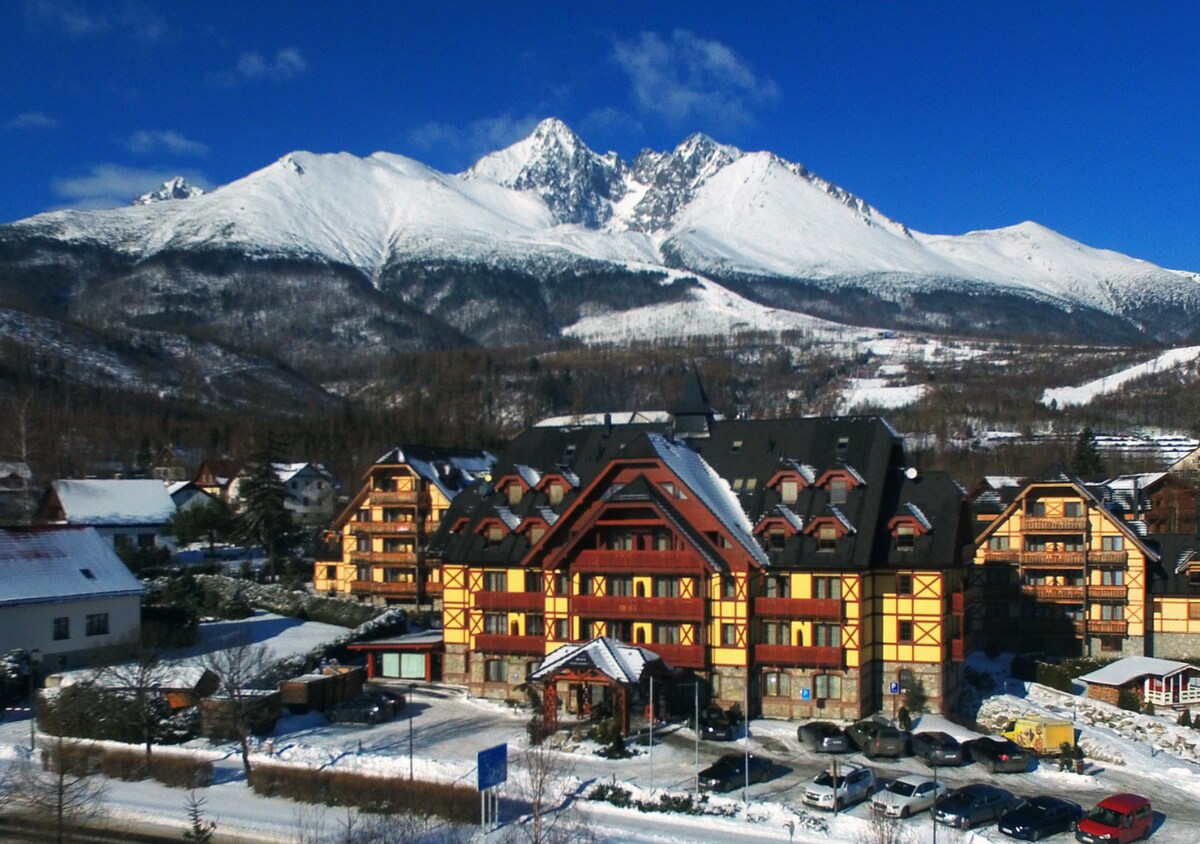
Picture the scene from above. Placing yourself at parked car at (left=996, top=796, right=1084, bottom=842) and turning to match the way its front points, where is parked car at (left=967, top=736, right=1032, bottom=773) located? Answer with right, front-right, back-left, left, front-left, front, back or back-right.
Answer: back-right

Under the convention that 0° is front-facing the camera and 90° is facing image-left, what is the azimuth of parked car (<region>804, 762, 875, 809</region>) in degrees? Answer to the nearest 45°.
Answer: approximately 45°

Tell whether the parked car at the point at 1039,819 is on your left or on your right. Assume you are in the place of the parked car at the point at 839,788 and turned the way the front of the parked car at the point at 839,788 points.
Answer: on your left

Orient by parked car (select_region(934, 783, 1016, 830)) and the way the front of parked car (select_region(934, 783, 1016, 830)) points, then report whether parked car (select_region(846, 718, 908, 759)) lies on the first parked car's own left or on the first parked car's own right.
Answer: on the first parked car's own right
